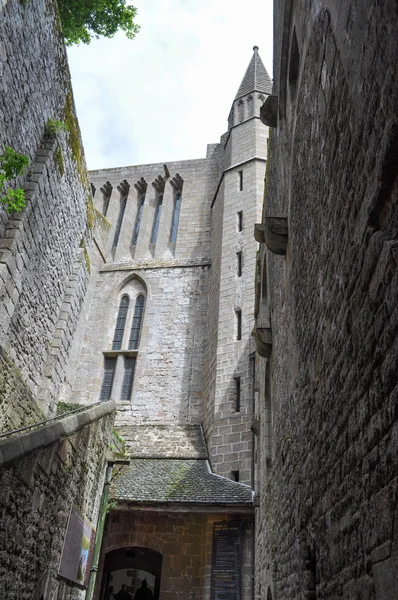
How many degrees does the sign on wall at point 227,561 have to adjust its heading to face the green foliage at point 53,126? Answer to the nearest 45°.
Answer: approximately 45° to its right

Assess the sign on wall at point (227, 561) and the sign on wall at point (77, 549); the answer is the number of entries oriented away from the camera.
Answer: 0

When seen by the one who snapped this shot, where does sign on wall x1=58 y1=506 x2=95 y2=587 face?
facing the viewer and to the right of the viewer

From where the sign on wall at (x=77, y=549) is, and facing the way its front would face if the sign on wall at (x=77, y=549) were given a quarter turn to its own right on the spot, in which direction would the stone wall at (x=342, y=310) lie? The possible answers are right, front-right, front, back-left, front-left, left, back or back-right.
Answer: front-left

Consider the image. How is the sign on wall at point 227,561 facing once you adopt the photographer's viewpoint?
facing the viewer
